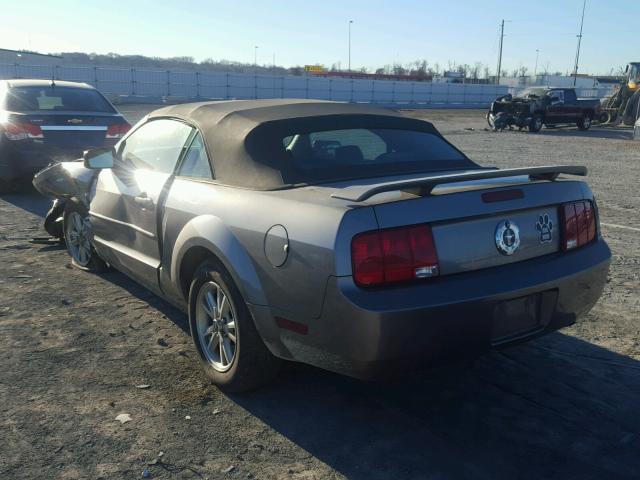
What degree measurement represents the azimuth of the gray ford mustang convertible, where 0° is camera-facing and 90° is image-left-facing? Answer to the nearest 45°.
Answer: approximately 135°

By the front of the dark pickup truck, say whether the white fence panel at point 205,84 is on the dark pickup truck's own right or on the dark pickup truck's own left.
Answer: on the dark pickup truck's own right

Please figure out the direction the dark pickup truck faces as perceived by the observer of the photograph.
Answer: facing the viewer and to the left of the viewer

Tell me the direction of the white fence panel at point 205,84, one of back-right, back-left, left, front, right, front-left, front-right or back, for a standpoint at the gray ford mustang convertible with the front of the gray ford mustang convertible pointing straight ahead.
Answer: front-right

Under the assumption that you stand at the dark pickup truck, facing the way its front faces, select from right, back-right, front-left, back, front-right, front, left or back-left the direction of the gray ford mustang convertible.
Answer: front-left

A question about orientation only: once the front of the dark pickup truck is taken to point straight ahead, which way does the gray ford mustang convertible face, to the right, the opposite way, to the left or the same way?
to the right

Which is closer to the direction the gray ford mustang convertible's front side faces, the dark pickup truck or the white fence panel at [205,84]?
the white fence panel

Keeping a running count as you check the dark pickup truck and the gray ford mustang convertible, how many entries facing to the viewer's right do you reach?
0

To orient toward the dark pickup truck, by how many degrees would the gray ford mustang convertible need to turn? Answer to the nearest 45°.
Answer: approximately 45° to its right
